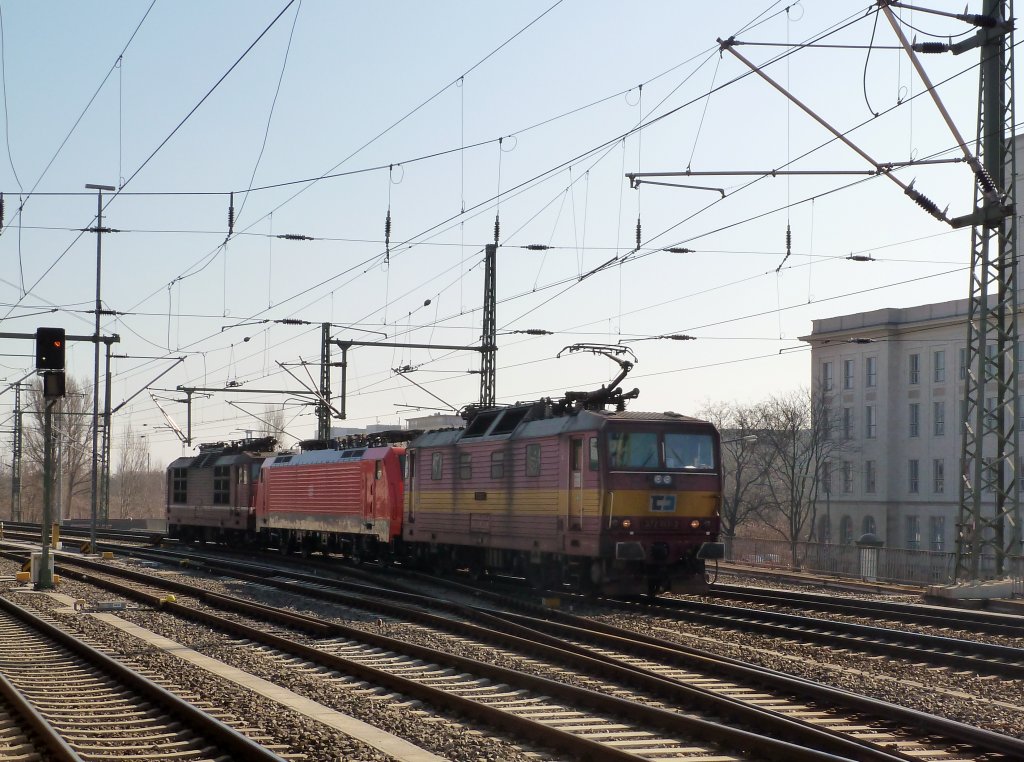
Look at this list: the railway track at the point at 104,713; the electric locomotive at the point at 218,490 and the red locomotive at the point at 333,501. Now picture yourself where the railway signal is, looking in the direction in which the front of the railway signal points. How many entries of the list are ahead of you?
1

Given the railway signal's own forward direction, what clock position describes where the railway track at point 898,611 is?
The railway track is roughly at 10 o'clock from the railway signal.

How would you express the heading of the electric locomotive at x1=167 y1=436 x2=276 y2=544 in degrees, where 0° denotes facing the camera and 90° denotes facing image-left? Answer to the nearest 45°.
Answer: approximately 315°

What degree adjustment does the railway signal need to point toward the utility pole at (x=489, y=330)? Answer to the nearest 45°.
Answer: approximately 135° to its left

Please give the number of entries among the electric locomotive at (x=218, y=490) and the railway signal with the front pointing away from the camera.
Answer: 0

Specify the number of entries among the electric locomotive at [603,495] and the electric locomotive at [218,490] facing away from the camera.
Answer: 0

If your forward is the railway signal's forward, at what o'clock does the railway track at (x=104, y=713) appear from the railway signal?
The railway track is roughly at 12 o'clock from the railway signal.

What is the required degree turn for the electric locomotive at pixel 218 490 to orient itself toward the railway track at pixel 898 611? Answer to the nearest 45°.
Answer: approximately 45° to its right

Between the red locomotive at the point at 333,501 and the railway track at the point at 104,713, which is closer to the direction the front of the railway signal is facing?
the railway track

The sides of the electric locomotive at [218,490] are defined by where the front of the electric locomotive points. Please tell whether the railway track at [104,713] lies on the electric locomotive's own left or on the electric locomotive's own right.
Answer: on the electric locomotive's own right
